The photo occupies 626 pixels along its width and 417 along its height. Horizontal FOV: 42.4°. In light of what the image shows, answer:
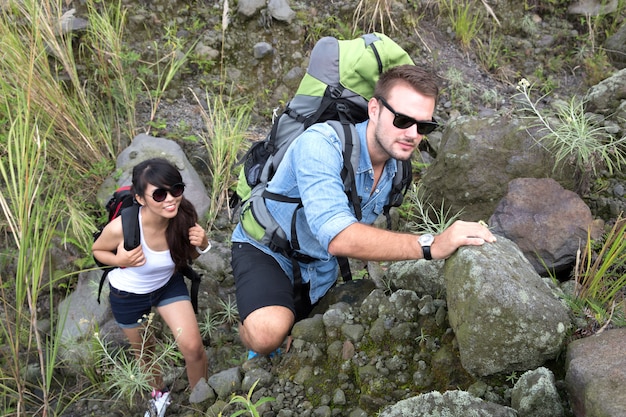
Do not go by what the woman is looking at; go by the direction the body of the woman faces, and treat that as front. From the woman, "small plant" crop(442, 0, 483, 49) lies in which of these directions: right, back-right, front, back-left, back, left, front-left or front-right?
left

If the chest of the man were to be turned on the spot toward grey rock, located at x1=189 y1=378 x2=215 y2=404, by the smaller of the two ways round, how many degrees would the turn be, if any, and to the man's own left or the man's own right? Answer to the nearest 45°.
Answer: approximately 90° to the man's own right

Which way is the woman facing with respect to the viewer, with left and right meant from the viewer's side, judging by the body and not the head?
facing the viewer and to the right of the viewer

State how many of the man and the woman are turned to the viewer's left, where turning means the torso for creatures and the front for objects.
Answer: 0

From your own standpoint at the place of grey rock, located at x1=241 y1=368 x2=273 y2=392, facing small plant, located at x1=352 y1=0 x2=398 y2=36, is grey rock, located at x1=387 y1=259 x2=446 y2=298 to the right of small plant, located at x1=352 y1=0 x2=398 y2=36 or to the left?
right

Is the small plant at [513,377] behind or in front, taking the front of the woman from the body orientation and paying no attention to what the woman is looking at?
in front

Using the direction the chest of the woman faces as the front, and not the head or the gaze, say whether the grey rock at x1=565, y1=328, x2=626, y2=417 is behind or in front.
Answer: in front

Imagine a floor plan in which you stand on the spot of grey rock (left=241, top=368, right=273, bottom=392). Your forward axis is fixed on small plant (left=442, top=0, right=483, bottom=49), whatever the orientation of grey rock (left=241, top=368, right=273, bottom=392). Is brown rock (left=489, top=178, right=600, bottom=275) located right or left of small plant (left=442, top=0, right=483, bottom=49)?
right
